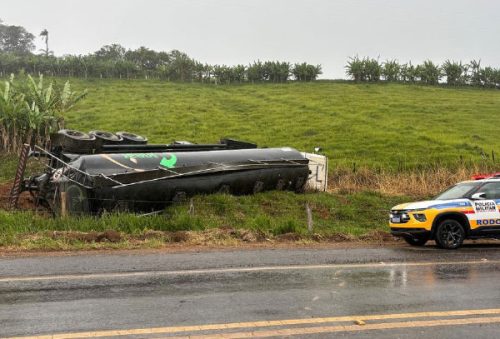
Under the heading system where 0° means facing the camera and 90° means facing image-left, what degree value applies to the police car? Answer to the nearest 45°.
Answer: approximately 45°

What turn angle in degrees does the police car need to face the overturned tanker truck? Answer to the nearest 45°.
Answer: approximately 45° to its right
